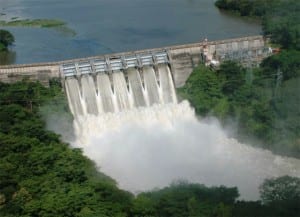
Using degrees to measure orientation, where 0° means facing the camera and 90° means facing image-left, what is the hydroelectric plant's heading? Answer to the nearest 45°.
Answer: approximately 0°
